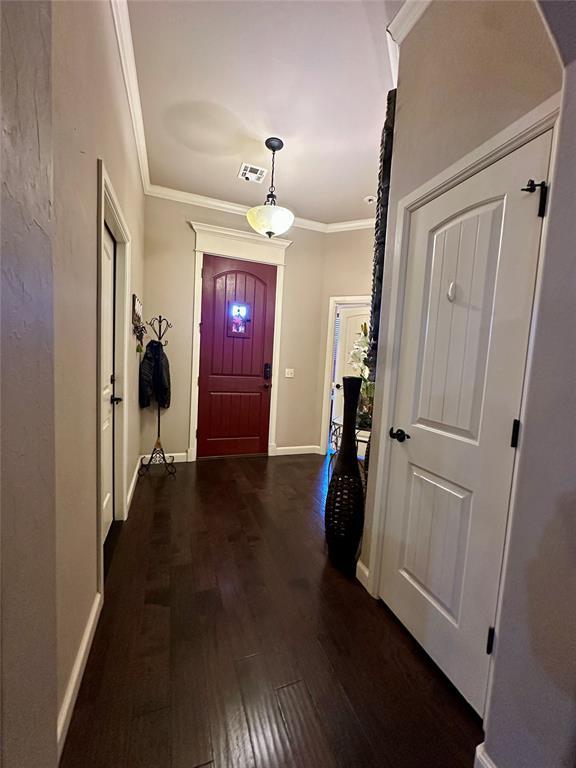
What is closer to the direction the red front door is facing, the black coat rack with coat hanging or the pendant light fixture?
the pendant light fixture

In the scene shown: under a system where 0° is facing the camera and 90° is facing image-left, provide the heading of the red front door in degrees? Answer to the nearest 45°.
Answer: approximately 0°

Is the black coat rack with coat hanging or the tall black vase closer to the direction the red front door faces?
the tall black vase

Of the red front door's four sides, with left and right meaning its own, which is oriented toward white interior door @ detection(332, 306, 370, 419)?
left

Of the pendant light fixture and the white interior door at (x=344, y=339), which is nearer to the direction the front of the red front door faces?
the pendant light fixture

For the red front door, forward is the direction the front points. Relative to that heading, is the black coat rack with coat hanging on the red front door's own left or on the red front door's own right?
on the red front door's own right
